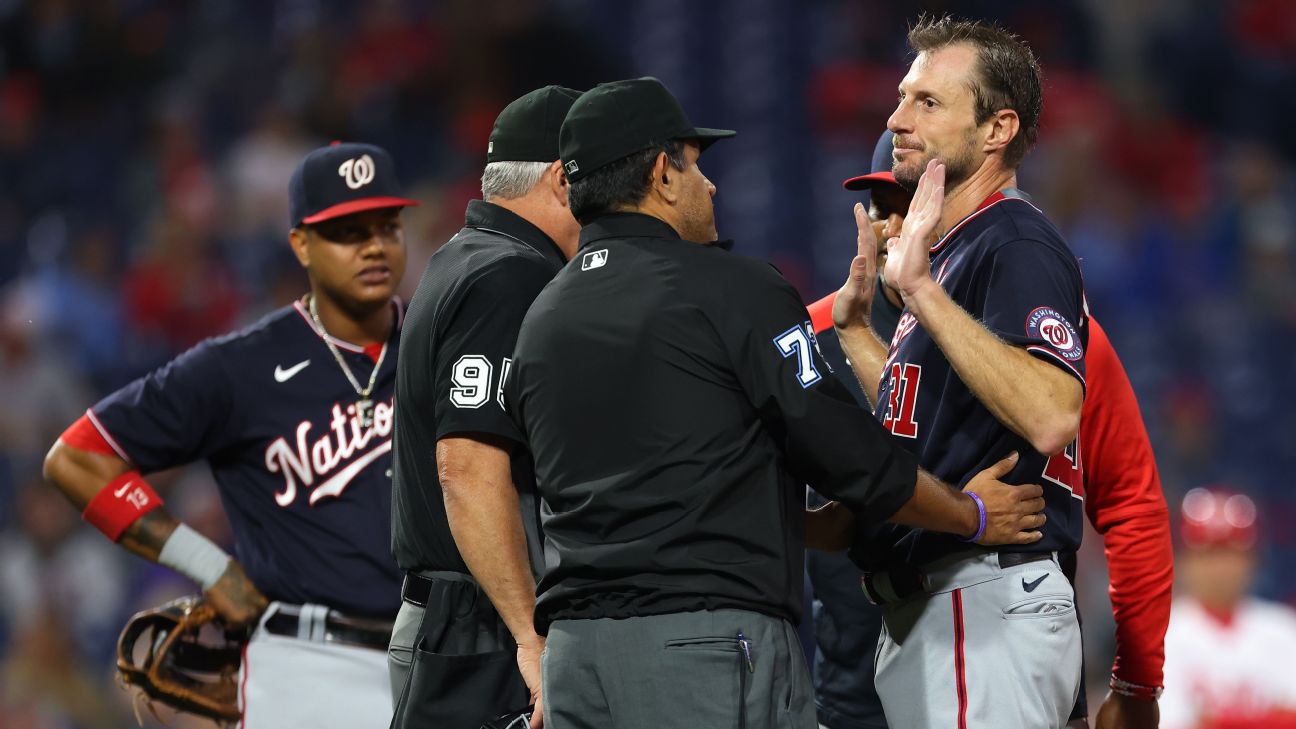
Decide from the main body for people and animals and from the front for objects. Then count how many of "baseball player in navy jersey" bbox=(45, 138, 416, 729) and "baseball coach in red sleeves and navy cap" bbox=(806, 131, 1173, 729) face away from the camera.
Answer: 0

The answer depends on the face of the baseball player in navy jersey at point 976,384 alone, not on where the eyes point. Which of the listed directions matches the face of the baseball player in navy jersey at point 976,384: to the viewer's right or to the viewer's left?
to the viewer's left

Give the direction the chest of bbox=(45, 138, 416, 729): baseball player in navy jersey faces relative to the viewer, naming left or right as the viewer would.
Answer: facing the viewer and to the right of the viewer

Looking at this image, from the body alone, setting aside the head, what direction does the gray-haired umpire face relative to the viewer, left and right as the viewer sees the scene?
facing away from the viewer and to the right of the viewer

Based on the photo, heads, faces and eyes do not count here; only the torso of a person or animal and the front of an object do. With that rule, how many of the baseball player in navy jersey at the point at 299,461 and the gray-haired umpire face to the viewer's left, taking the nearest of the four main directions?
0

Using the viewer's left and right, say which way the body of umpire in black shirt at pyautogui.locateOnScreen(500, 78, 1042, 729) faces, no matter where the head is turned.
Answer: facing away from the viewer and to the right of the viewer

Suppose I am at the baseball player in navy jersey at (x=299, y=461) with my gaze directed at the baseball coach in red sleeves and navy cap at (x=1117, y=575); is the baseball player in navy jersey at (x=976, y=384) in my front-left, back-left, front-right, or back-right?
front-right

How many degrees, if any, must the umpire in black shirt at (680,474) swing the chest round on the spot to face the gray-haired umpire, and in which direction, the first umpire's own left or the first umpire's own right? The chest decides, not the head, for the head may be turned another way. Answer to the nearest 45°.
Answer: approximately 90° to the first umpire's own left

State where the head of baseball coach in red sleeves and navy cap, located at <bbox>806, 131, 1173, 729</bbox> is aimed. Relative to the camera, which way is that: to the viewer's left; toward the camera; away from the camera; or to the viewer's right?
to the viewer's left

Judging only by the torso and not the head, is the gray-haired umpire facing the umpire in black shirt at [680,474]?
no

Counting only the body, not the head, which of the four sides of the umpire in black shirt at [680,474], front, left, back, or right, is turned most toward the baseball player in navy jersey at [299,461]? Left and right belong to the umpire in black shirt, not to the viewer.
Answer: left

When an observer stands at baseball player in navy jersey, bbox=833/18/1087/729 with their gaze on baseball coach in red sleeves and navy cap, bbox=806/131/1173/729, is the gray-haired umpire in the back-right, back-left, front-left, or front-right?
back-left

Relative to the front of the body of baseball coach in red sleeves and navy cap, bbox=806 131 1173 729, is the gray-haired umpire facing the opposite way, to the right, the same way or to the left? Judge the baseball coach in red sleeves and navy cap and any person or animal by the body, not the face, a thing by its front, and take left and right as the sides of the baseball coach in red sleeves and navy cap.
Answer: the opposite way

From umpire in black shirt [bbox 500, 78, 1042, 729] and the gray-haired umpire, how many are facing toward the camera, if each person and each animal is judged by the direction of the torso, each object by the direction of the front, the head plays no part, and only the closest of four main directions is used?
0

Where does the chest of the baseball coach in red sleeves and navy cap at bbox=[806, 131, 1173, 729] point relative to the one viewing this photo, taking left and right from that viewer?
facing the viewer and to the left of the viewer

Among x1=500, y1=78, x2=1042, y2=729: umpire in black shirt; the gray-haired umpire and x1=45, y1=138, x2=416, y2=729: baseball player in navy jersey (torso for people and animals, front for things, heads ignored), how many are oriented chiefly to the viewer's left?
0

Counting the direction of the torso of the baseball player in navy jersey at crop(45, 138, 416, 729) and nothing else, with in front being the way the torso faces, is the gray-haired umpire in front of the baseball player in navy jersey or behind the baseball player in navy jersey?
in front

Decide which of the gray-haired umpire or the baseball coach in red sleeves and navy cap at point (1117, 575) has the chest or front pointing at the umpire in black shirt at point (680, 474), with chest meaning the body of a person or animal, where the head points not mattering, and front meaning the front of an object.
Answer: the baseball coach in red sleeves and navy cap
